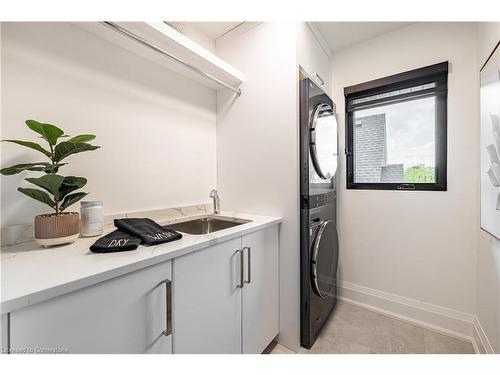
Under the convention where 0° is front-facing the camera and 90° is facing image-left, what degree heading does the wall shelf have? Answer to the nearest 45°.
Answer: approximately 315°

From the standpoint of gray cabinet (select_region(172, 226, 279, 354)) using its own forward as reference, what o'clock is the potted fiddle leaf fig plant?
The potted fiddle leaf fig plant is roughly at 4 o'clock from the gray cabinet.

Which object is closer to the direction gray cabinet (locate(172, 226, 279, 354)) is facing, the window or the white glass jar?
the window

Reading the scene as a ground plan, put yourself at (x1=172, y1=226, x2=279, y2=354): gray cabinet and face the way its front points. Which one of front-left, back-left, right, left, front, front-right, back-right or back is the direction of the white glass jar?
back-right
